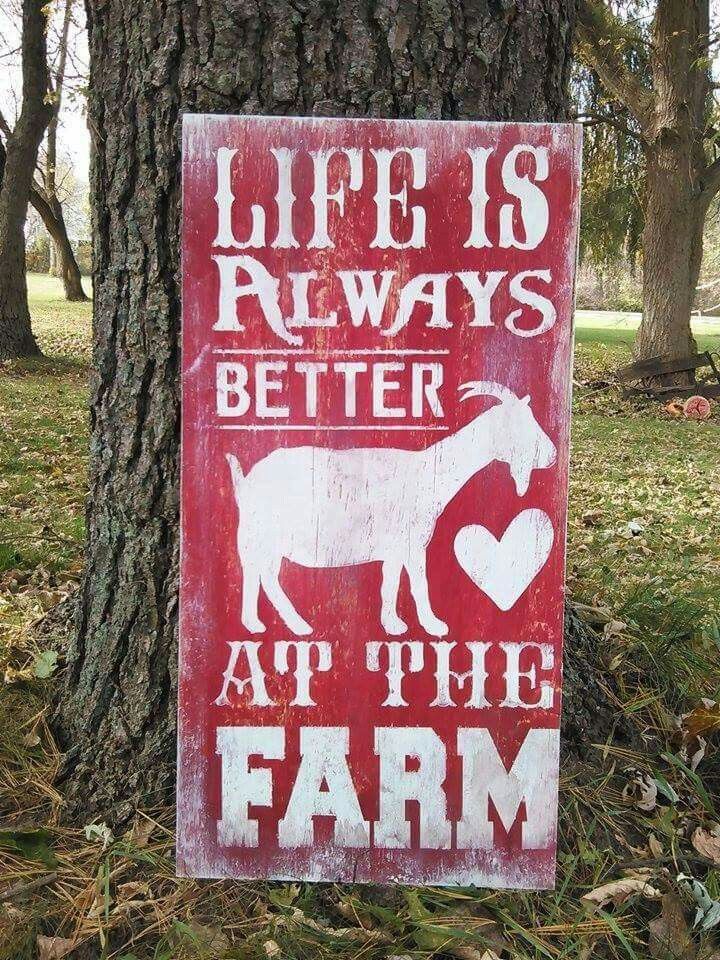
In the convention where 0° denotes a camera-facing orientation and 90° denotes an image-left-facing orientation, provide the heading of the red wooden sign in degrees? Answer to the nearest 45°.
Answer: approximately 0°

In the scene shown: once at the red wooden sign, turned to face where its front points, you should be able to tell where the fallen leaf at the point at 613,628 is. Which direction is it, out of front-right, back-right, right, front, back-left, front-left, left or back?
back-left

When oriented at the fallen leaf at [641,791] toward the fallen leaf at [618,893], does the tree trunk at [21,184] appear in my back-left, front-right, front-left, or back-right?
back-right

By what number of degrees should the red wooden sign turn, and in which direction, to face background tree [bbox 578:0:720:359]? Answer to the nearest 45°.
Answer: approximately 180°

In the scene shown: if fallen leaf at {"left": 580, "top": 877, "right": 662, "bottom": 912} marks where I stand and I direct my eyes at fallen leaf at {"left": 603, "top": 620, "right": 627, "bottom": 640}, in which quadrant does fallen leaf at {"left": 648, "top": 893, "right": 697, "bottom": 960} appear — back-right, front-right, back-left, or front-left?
back-right

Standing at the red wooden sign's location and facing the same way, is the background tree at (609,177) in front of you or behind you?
behind
